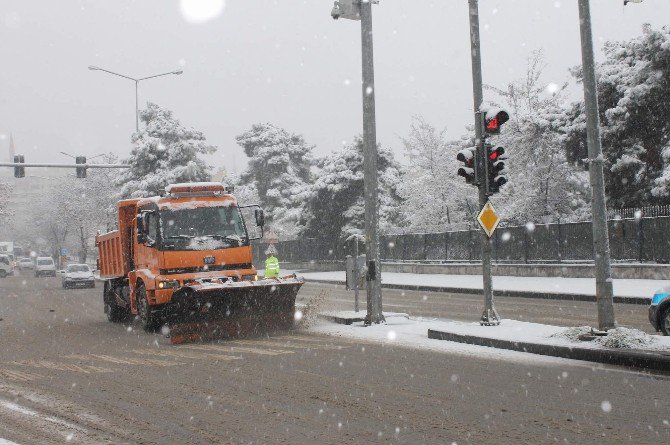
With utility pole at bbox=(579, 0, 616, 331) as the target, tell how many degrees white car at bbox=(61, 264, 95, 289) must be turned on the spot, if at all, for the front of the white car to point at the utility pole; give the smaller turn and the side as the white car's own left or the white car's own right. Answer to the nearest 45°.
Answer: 0° — it already faces it

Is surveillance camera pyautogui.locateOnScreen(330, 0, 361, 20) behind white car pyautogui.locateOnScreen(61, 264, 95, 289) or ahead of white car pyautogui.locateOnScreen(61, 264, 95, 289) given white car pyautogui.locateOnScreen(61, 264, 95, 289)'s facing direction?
ahead

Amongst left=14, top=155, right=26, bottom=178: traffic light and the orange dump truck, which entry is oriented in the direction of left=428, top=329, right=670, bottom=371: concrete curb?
the orange dump truck

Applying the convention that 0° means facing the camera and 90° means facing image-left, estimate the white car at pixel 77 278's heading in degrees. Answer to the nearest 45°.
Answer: approximately 0°

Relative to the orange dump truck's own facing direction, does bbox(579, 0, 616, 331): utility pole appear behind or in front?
in front

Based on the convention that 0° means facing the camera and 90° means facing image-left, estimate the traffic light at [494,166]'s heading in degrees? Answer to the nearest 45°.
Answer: approximately 315°

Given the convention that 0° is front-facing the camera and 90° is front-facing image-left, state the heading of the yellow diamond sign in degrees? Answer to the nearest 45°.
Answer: approximately 0°
